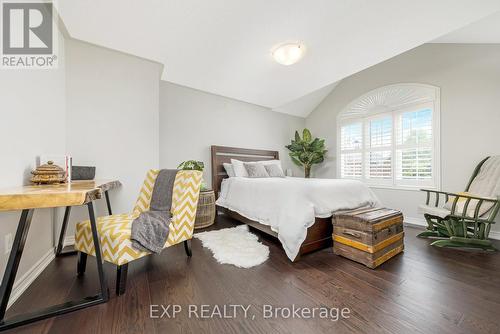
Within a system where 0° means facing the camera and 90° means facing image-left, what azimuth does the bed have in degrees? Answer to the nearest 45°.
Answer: approximately 315°

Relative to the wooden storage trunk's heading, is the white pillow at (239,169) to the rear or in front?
to the rear

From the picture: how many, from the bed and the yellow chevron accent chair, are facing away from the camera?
0

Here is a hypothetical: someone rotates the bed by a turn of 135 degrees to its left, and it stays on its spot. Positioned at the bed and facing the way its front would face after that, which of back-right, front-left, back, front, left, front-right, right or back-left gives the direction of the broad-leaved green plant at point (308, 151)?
front

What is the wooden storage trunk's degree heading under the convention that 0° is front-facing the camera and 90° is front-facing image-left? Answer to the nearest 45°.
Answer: approximately 315°

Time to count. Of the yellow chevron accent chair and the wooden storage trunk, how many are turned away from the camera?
0

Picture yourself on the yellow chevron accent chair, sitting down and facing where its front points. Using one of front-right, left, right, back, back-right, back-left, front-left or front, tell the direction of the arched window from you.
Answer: back-left

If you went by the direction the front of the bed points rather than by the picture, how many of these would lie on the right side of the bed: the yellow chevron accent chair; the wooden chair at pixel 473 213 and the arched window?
1

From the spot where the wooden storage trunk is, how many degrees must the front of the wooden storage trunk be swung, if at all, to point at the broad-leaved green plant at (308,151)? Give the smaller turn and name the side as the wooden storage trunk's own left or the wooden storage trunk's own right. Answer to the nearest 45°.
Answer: approximately 180°

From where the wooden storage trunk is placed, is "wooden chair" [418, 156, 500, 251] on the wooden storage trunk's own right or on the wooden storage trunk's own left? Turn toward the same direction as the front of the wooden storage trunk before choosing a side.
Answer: on the wooden storage trunk's own left
